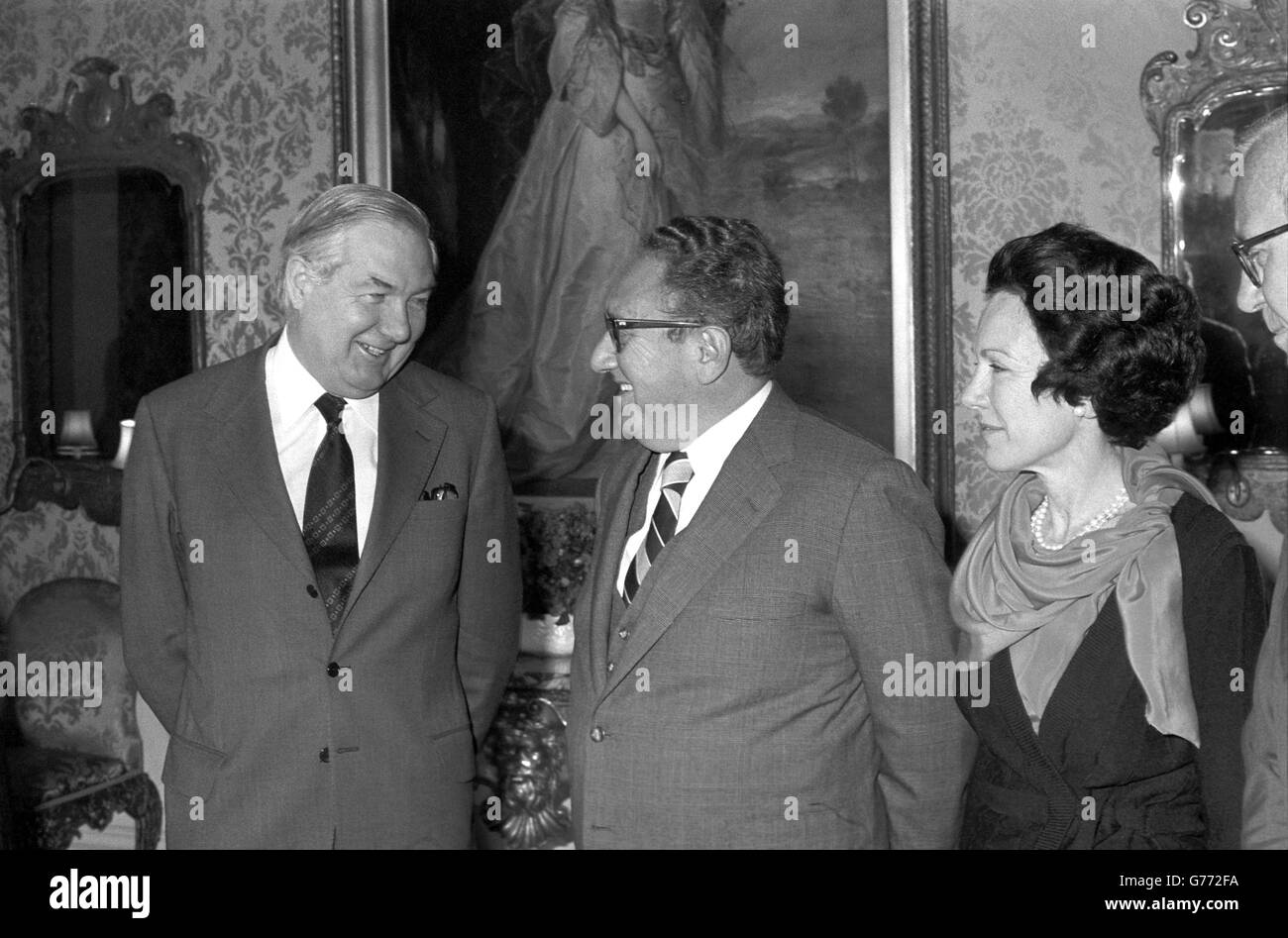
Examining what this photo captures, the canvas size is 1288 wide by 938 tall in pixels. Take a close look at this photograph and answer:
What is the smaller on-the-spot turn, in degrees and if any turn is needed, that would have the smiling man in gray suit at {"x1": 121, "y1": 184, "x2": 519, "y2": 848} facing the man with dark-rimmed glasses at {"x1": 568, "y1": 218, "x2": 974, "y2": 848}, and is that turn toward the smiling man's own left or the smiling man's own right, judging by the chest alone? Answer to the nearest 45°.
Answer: approximately 45° to the smiling man's own left

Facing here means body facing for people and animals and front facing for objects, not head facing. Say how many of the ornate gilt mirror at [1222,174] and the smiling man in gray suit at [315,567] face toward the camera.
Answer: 2

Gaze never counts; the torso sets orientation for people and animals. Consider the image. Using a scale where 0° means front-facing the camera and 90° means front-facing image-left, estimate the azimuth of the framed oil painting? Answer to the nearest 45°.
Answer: approximately 0°

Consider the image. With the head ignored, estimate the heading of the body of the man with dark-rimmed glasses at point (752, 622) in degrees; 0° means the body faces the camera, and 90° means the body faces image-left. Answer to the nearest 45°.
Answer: approximately 45°

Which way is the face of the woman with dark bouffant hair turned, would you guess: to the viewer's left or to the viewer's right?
to the viewer's left

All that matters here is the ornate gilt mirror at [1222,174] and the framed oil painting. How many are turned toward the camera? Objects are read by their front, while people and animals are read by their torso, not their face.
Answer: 2

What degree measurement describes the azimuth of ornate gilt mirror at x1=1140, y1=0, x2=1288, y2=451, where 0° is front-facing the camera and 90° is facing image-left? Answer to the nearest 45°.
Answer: approximately 0°

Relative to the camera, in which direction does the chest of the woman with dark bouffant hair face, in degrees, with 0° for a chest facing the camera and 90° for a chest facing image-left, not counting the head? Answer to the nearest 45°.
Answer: approximately 45°

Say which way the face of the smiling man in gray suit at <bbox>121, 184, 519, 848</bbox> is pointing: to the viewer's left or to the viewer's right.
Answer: to the viewer's right

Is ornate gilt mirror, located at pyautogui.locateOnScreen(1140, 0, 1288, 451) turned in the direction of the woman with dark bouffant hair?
yes

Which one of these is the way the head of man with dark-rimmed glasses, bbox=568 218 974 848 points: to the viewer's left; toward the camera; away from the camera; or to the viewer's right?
to the viewer's left
